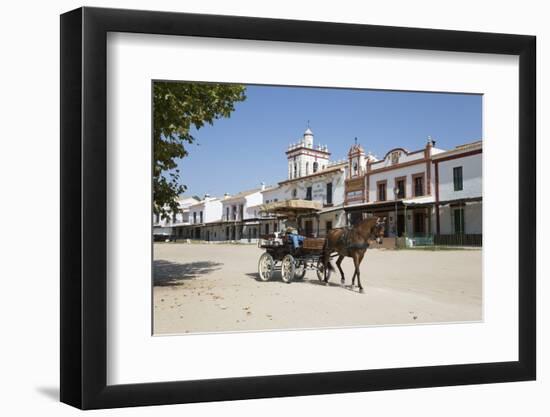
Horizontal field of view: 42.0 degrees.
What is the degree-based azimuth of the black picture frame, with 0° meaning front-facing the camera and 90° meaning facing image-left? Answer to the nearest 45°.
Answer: approximately 315°
